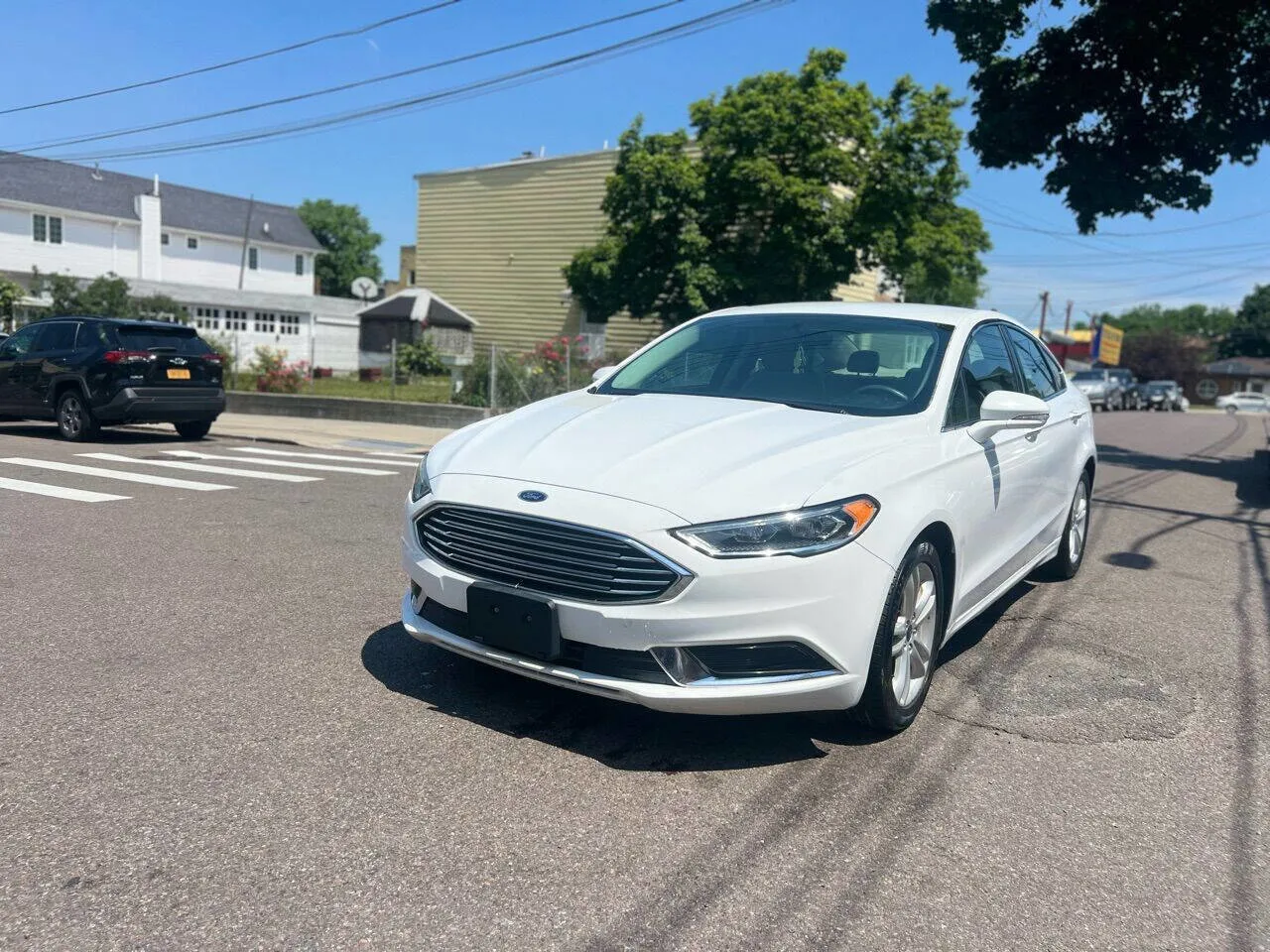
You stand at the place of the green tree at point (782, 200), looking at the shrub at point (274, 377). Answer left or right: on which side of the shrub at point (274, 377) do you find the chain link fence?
left

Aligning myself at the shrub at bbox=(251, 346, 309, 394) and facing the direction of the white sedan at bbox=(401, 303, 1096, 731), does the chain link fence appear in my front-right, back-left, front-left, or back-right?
front-left

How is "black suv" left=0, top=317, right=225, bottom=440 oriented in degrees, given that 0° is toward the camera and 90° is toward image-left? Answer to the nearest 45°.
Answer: approximately 135°

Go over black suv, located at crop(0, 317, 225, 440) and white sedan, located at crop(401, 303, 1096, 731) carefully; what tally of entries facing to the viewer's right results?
0

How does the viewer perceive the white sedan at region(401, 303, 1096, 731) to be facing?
facing the viewer and to the left of the viewer

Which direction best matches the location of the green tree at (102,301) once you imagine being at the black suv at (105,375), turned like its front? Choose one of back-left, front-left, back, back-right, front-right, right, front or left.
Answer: front-right

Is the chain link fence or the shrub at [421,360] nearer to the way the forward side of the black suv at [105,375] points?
the shrub

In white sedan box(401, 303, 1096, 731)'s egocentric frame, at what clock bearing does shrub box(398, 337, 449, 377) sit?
The shrub is roughly at 4 o'clock from the white sedan.

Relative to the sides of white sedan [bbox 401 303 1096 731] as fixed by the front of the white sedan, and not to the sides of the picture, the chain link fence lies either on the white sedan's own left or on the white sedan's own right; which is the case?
on the white sedan's own right

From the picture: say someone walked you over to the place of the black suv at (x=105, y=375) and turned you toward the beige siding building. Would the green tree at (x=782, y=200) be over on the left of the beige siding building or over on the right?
right

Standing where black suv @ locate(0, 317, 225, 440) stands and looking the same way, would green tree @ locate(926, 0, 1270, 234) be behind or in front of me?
behind

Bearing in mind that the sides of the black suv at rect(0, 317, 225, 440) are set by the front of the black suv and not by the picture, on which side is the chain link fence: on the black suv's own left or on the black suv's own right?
on the black suv's own right

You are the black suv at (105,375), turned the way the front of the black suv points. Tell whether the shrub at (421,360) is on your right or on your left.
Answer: on your right

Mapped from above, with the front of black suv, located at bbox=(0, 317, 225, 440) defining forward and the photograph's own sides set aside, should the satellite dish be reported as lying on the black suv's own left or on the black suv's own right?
on the black suv's own right
